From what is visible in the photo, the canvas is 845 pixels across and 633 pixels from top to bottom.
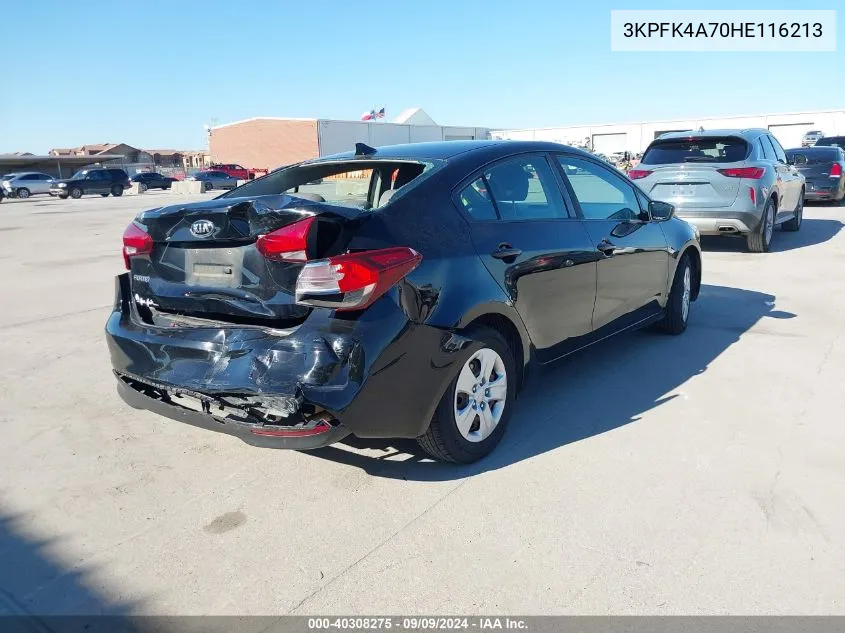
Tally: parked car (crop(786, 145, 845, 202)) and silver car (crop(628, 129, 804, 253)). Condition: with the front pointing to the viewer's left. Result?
0

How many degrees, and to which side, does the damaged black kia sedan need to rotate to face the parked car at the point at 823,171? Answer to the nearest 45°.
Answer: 0° — it already faces it

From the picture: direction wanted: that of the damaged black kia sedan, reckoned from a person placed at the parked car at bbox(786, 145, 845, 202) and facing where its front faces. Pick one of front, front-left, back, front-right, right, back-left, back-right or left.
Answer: back

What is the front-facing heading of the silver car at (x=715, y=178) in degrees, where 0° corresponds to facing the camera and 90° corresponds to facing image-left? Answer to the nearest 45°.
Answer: approximately 225°

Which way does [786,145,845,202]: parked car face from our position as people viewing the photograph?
facing away from the viewer

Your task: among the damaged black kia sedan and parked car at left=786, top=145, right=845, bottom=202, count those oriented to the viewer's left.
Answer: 0
